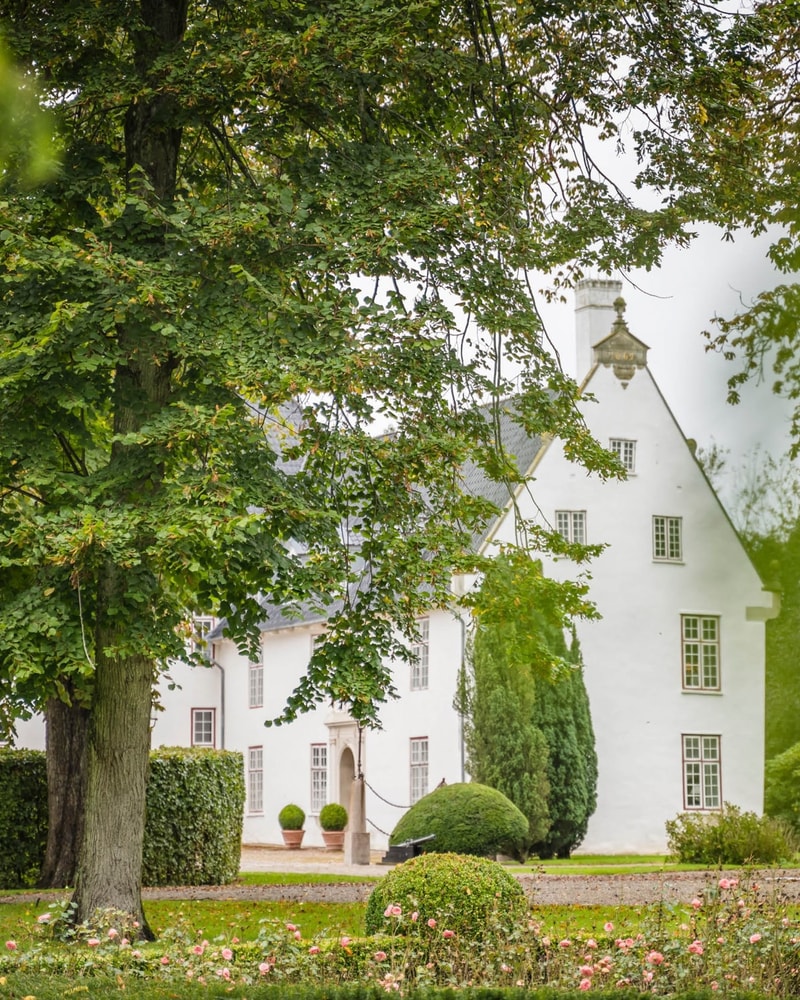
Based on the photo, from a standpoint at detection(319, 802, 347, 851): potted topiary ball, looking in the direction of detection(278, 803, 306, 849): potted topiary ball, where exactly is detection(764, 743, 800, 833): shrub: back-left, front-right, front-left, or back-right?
back-right

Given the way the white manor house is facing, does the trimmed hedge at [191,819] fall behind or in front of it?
in front

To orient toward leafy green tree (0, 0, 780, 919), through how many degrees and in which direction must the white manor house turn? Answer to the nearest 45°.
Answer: approximately 45° to its left

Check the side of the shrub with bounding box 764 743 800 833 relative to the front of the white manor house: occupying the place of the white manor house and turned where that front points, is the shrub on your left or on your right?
on your left

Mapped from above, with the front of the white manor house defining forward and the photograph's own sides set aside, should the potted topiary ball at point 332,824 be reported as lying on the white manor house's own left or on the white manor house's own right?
on the white manor house's own right

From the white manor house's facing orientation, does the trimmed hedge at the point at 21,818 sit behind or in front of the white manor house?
in front

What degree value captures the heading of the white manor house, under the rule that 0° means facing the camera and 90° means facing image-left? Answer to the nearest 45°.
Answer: approximately 45°
